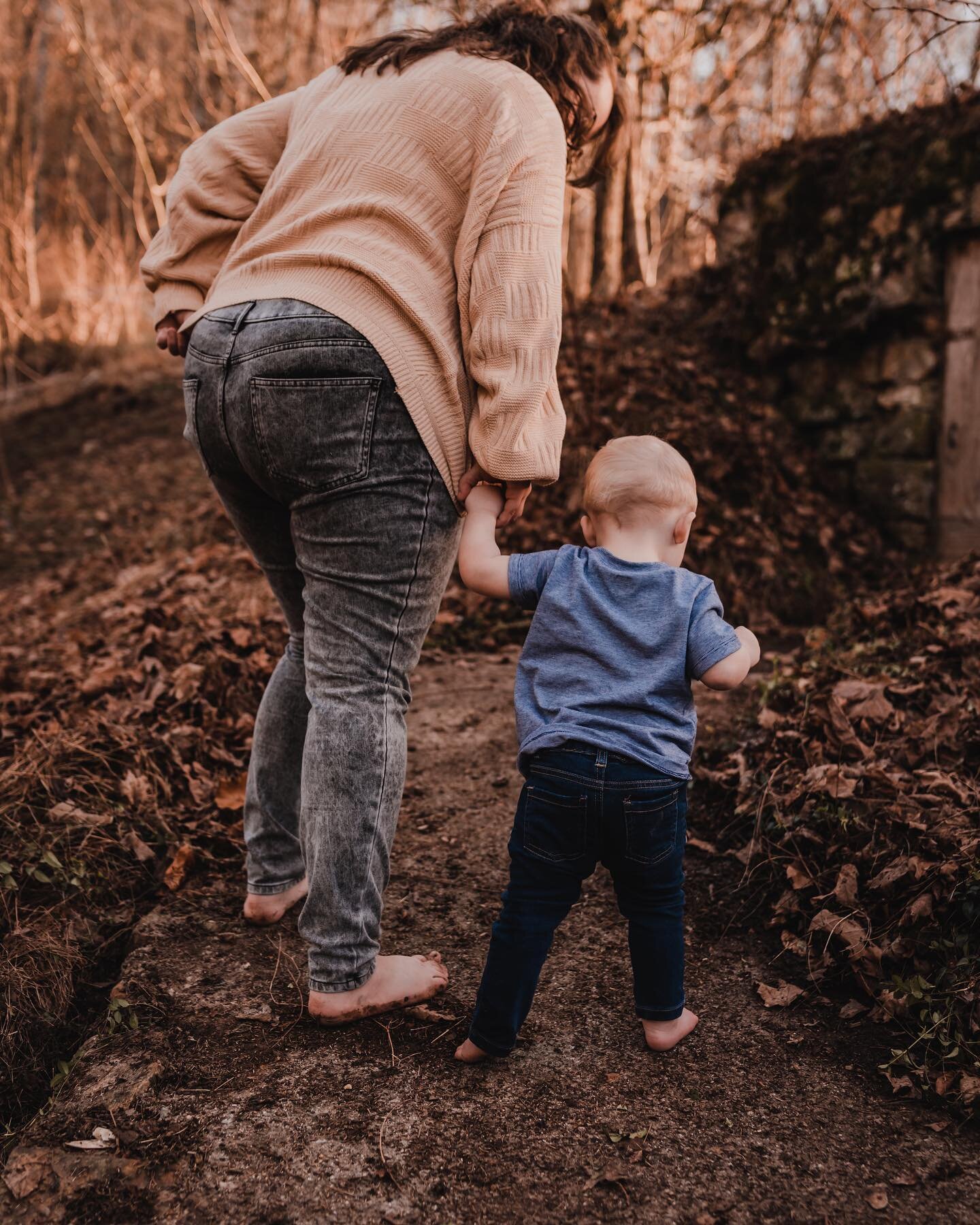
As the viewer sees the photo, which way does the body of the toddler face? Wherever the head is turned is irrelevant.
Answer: away from the camera

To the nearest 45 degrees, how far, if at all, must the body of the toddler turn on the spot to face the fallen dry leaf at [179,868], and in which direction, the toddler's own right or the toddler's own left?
approximately 45° to the toddler's own left

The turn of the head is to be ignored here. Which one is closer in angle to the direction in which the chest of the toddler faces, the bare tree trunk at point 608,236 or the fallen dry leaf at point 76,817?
the bare tree trunk

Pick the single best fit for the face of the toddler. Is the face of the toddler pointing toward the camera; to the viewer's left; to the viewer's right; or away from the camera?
away from the camera

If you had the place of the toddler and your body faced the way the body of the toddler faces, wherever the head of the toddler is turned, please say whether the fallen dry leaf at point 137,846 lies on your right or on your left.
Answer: on your left

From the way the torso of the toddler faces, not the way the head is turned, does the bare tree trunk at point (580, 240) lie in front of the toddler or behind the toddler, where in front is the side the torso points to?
in front
